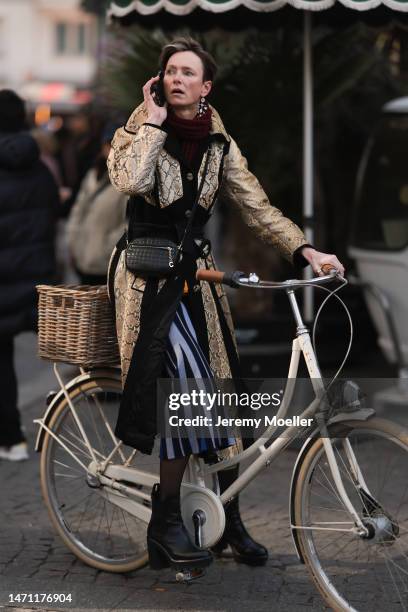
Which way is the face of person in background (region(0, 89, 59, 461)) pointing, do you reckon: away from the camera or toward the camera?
away from the camera

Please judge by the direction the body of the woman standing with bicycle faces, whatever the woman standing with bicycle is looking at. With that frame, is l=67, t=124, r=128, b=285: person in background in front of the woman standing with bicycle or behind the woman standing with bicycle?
behind

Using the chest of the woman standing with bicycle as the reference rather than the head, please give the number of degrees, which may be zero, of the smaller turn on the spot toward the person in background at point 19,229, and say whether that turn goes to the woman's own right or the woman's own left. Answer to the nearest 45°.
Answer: approximately 180°

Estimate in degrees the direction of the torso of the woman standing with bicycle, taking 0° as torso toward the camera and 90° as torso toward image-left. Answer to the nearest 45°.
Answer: approximately 315°
